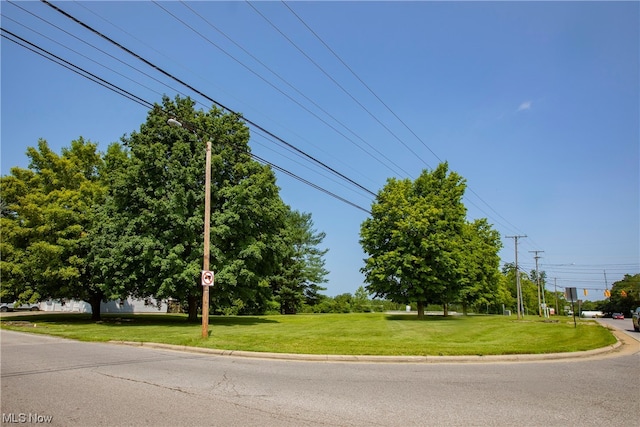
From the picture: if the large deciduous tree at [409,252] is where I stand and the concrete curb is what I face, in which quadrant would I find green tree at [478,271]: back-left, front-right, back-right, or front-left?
back-left

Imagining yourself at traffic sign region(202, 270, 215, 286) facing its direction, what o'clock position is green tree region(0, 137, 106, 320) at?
The green tree is roughly at 5 o'clock from the traffic sign.

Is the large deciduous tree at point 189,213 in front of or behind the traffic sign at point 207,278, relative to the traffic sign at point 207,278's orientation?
behind

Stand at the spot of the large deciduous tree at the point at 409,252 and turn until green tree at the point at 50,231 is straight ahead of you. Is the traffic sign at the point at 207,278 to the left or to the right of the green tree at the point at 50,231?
left

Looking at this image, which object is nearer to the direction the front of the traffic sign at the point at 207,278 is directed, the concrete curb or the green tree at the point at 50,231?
the concrete curb

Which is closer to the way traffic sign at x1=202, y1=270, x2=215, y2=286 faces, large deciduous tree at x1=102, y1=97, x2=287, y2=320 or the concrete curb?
the concrete curb

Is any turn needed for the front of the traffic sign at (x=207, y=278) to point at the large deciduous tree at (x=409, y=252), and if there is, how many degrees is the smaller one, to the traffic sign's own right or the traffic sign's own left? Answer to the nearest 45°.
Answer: approximately 135° to the traffic sign's own left

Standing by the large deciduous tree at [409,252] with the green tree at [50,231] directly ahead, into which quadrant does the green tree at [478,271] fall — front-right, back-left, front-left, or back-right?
back-right

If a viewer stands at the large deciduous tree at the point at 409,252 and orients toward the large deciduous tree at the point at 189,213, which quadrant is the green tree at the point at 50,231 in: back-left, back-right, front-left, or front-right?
front-right

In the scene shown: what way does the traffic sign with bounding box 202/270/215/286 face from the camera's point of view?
toward the camera
